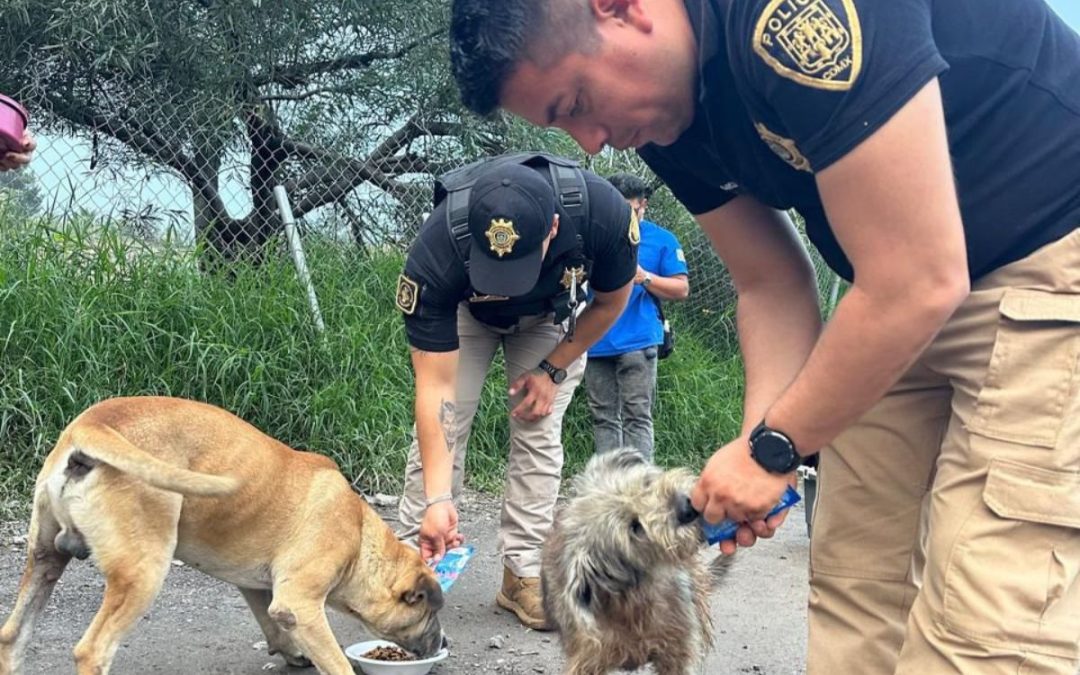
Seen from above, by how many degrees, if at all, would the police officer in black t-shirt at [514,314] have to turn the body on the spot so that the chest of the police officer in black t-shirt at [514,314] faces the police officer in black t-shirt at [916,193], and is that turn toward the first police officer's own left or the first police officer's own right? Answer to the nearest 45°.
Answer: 0° — they already face them

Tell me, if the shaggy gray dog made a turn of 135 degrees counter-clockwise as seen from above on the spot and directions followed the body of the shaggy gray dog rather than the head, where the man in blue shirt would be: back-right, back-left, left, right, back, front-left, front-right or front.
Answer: front

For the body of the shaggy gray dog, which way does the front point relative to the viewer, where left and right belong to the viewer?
facing the viewer and to the right of the viewer

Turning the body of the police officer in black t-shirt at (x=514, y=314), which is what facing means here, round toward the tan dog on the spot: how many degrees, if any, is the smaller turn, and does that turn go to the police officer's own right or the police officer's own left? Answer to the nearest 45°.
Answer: approximately 45° to the police officer's own right

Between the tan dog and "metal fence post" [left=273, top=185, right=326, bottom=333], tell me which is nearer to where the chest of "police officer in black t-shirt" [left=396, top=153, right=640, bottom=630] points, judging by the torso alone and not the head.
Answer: the tan dog

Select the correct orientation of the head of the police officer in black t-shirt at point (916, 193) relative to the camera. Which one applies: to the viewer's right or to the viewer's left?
to the viewer's left

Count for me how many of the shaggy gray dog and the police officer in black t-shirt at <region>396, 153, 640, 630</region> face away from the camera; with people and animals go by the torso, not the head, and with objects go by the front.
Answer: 0

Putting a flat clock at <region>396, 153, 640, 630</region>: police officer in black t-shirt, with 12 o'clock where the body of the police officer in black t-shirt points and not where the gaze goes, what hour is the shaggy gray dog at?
The shaggy gray dog is roughly at 12 o'clock from the police officer in black t-shirt.

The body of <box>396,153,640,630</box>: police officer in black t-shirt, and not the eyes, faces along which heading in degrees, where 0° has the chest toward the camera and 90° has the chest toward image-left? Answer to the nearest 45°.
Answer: approximately 0°

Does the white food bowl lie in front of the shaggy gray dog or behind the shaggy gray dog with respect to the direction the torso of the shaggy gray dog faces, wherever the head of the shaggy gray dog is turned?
behind
